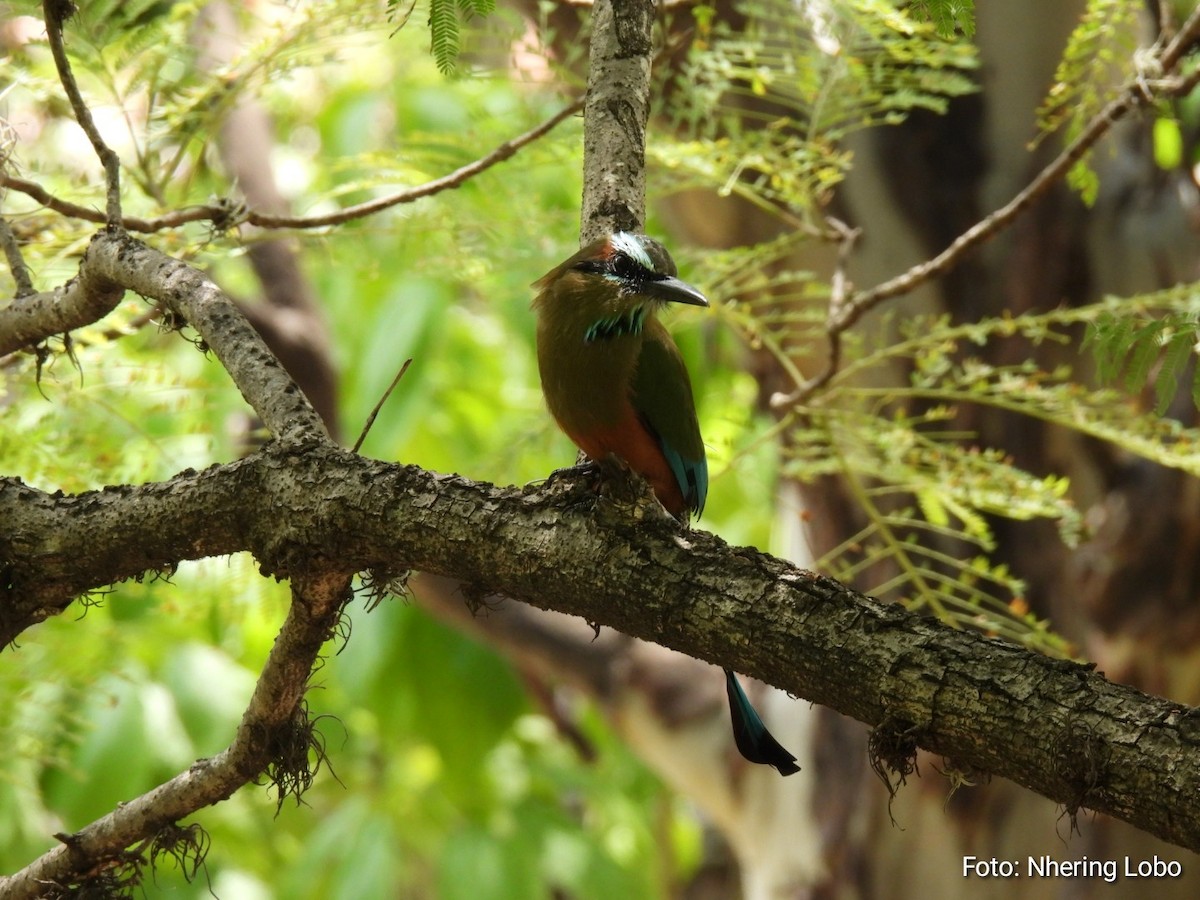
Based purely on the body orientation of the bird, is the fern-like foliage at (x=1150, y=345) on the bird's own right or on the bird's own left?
on the bird's own left

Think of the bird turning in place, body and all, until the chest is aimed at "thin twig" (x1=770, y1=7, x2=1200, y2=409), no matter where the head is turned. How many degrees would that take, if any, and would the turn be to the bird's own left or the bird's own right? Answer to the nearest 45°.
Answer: approximately 135° to the bird's own left

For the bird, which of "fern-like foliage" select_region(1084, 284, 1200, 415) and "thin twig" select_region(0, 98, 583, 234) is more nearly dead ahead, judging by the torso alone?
the thin twig

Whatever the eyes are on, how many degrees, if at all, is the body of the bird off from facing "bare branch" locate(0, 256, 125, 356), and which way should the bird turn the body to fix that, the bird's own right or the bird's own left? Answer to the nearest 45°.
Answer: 0° — it already faces it

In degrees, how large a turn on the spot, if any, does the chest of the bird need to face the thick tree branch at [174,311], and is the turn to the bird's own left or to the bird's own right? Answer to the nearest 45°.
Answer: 0° — it already faces it

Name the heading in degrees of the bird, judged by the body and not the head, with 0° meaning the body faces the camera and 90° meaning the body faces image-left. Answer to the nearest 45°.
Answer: approximately 45°

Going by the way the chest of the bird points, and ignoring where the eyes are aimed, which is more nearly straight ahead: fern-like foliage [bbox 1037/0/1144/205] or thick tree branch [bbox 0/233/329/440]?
the thick tree branch

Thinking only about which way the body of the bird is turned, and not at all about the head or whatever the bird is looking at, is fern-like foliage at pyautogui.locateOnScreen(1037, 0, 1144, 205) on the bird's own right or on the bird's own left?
on the bird's own left
